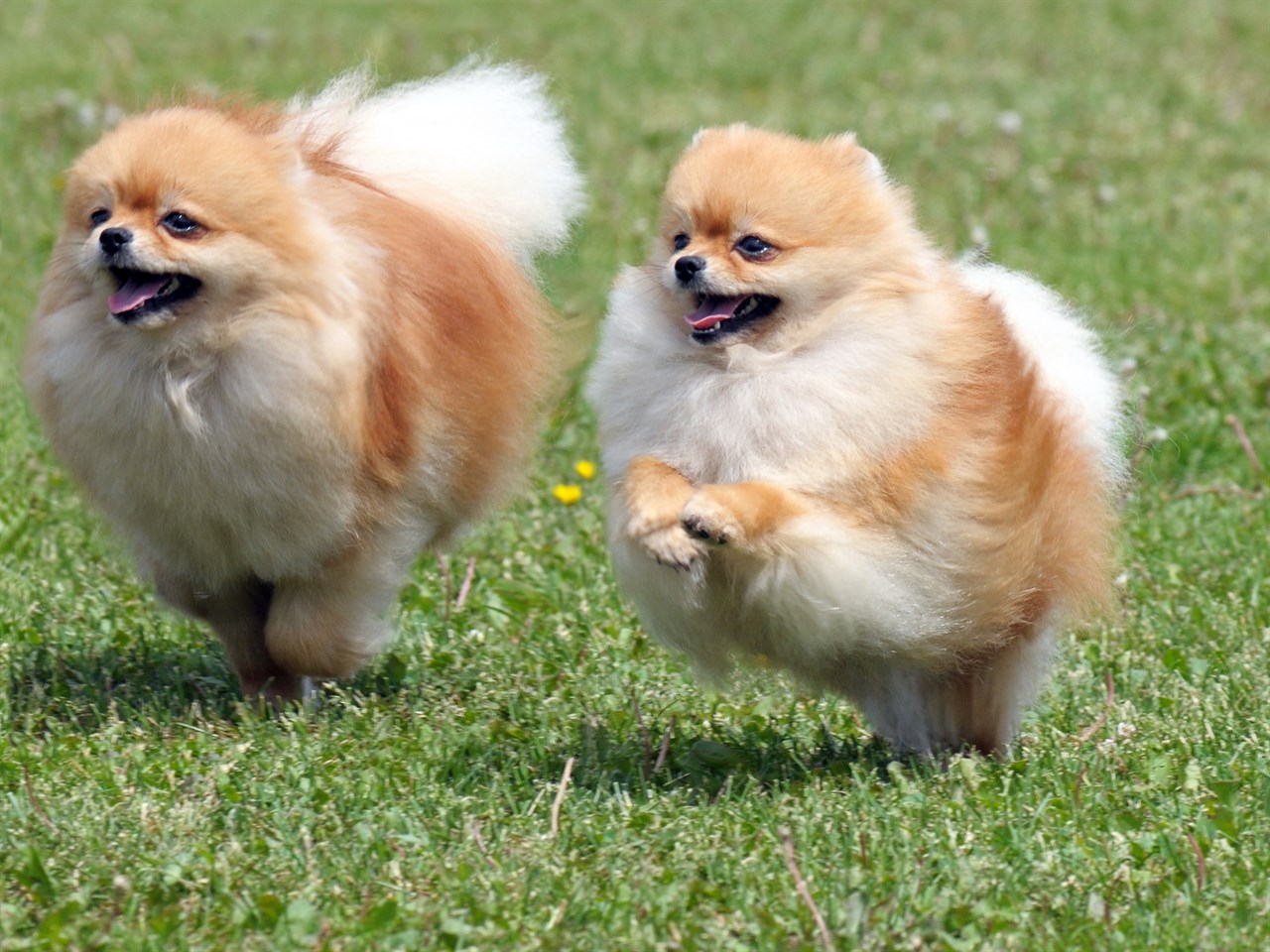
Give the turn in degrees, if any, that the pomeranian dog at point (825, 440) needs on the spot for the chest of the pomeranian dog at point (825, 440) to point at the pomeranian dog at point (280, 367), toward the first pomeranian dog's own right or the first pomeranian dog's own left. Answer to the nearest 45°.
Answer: approximately 45° to the first pomeranian dog's own right

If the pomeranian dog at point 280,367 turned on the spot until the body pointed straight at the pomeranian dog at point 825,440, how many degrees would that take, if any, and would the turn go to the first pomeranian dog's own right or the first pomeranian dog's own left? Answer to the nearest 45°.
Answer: approximately 90° to the first pomeranian dog's own left

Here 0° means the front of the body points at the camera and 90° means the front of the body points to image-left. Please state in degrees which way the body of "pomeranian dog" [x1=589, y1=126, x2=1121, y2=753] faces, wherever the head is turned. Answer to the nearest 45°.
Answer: approximately 45°

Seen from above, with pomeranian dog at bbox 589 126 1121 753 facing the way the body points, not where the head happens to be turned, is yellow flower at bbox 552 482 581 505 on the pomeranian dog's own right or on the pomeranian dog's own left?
on the pomeranian dog's own right

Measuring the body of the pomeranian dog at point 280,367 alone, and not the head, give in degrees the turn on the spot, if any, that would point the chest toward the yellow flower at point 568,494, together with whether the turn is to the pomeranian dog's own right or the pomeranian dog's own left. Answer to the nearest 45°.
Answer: approximately 180°

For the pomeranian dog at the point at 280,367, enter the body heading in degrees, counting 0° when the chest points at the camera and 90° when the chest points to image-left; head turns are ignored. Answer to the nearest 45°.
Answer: approximately 45°

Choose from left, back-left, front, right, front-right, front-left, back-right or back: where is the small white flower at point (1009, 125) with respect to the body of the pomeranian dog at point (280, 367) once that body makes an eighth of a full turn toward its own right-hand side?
back-right

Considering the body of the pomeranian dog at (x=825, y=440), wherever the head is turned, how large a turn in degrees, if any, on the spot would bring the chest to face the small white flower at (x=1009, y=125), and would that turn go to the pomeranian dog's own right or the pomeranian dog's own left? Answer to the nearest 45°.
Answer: approximately 135° to the pomeranian dog's own right
